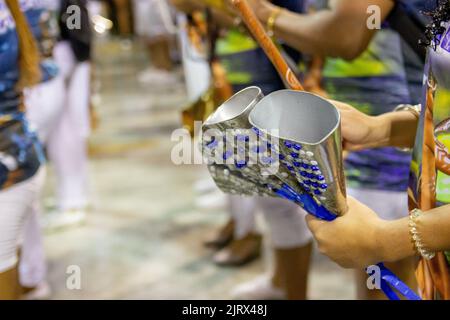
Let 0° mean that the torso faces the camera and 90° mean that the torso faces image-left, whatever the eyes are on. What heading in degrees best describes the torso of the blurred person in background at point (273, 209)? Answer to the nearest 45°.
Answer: approximately 90°

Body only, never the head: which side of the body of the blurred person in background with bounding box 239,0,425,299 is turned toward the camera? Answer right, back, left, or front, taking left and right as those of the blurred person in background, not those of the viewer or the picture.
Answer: left

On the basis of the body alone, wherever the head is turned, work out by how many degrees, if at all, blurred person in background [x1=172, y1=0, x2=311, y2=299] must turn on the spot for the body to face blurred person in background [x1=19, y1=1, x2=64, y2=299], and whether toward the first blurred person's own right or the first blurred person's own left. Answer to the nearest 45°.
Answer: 0° — they already face them

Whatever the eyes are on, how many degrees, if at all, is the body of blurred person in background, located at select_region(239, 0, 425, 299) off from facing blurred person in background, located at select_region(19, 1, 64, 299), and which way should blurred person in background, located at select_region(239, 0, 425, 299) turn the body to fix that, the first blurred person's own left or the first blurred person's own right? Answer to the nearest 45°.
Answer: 0° — they already face them

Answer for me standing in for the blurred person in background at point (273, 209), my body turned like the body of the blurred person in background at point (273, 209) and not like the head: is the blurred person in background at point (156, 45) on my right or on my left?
on my right

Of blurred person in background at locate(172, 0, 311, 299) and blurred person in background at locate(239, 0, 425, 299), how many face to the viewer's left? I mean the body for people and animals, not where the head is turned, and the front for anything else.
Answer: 2
